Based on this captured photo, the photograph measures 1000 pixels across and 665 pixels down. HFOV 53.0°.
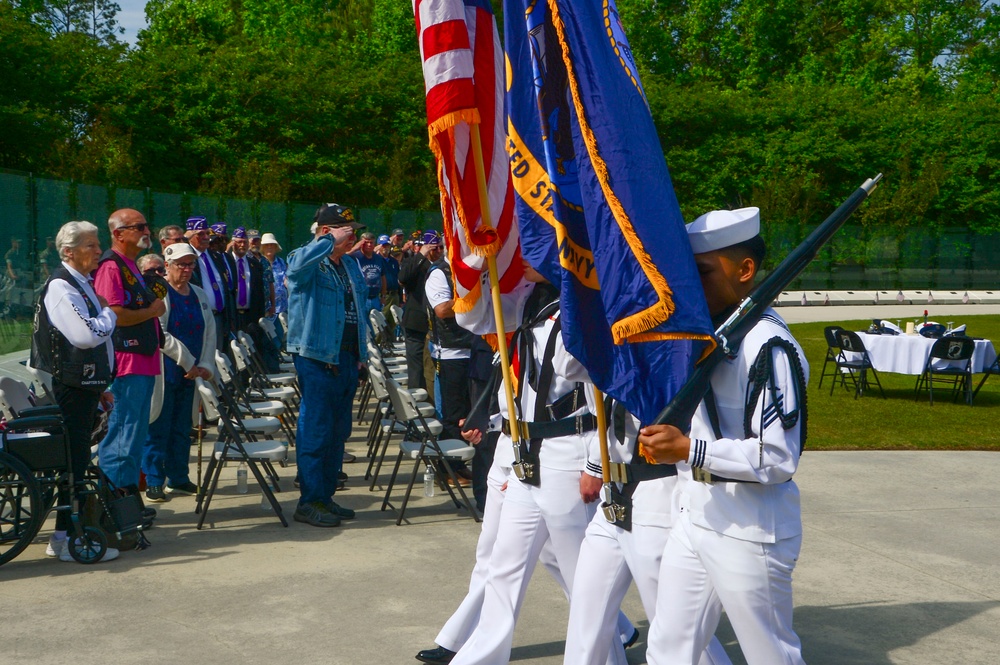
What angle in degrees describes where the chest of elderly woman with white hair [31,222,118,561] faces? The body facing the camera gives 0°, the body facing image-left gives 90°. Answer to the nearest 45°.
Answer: approximately 270°

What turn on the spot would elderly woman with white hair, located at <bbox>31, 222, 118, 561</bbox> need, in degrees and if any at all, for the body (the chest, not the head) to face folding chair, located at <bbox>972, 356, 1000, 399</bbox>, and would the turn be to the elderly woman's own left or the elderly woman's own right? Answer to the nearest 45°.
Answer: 0° — they already face it

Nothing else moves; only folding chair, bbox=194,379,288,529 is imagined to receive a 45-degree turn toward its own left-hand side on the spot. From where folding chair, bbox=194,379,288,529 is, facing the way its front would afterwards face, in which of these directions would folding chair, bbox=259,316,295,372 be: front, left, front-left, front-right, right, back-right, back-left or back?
front-left

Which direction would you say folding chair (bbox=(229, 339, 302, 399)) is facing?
to the viewer's right

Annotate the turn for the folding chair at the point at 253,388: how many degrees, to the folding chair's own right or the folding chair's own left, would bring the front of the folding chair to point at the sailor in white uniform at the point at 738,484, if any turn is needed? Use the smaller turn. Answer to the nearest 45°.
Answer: approximately 90° to the folding chair's own right

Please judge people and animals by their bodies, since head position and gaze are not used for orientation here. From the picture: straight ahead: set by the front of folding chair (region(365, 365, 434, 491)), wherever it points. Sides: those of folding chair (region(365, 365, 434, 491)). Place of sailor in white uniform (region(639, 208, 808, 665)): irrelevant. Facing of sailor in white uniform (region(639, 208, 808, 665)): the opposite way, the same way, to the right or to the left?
the opposite way

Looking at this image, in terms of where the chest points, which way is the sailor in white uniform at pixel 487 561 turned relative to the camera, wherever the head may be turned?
to the viewer's left

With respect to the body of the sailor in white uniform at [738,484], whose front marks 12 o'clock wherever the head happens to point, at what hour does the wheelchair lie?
The wheelchair is roughly at 1 o'clock from the sailor in white uniform.

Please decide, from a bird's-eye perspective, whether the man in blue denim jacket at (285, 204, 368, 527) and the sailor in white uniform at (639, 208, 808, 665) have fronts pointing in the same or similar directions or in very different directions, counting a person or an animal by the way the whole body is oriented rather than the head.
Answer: very different directions

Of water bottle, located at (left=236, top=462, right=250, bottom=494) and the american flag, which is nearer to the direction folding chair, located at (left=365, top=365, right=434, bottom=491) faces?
the american flag

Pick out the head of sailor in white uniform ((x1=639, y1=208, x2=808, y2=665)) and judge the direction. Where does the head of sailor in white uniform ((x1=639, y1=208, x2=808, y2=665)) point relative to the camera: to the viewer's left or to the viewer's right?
to the viewer's left
